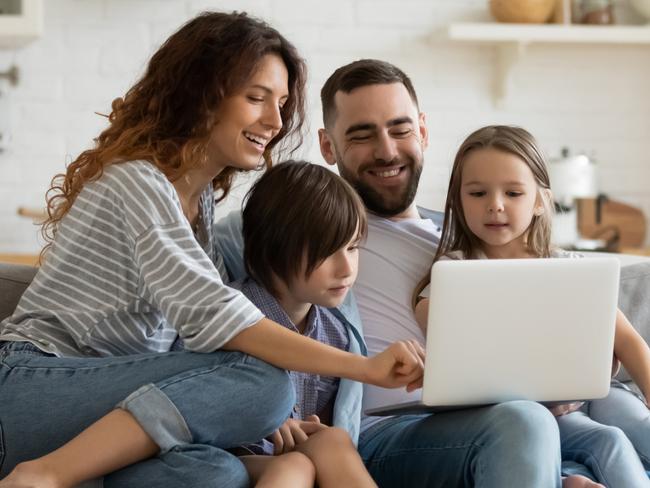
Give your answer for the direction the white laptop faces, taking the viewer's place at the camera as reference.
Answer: facing away from the viewer and to the left of the viewer

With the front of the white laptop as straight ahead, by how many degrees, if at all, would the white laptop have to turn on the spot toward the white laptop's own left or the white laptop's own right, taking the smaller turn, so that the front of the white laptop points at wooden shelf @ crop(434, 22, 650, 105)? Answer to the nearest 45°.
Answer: approximately 45° to the white laptop's own right

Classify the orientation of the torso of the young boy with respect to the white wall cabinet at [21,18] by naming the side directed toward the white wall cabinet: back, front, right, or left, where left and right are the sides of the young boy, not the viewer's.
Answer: back

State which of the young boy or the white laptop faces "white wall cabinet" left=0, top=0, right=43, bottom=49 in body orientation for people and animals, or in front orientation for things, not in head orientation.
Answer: the white laptop

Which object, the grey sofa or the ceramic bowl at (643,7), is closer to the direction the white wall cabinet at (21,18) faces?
the grey sofa

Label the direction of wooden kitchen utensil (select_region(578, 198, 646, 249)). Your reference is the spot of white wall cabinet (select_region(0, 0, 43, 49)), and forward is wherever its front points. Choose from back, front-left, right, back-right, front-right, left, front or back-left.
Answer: left

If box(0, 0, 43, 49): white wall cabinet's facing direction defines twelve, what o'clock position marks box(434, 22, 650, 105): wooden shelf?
box(434, 22, 650, 105): wooden shelf is roughly at 9 o'clock from box(0, 0, 43, 49): white wall cabinet.

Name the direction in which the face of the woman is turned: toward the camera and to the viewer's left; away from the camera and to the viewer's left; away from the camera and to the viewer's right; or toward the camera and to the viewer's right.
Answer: toward the camera and to the viewer's right

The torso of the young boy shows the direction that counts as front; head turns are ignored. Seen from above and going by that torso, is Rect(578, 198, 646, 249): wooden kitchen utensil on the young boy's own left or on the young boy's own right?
on the young boy's own left

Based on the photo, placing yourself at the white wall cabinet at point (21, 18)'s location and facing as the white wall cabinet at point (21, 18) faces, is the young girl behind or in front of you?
in front

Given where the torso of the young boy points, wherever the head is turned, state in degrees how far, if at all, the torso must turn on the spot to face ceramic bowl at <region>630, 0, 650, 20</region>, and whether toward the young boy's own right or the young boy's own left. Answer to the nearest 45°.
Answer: approximately 90° to the young boy's own left

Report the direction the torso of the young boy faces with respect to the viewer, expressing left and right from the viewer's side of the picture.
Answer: facing the viewer and to the right of the viewer

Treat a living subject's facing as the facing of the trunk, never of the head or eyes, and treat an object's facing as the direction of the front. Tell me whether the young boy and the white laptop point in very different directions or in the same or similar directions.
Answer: very different directions

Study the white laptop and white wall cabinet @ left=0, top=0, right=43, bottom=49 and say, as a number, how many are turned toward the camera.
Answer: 1
